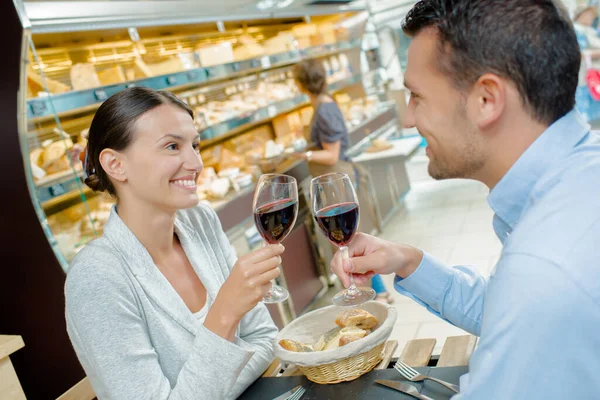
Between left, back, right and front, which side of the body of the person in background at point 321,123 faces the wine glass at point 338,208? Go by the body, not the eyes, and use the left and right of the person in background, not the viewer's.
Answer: left

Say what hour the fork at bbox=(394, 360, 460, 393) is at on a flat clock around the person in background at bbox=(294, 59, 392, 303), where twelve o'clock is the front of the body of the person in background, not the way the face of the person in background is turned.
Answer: The fork is roughly at 9 o'clock from the person in background.

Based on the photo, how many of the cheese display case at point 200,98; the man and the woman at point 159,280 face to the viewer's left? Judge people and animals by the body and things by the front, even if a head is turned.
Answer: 1

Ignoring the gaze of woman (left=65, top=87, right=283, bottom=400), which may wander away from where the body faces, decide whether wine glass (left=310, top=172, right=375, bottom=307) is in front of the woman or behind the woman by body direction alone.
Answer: in front

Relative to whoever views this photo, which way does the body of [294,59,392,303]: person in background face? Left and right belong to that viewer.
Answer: facing to the left of the viewer

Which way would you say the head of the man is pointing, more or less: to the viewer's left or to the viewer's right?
to the viewer's left

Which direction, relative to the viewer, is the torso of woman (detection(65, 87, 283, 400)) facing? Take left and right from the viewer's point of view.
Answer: facing the viewer and to the right of the viewer

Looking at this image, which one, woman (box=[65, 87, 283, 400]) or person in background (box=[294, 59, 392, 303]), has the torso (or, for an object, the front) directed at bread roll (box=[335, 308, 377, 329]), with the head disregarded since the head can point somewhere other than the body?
the woman

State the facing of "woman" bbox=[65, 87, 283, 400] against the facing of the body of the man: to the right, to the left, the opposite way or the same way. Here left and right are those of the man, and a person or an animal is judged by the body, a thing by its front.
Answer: the opposite way

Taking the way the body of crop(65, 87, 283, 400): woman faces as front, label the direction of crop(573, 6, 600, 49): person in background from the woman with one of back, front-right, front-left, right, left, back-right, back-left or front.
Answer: left

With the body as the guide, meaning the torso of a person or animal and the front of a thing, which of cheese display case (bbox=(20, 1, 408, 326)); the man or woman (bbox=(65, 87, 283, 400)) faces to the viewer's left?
the man

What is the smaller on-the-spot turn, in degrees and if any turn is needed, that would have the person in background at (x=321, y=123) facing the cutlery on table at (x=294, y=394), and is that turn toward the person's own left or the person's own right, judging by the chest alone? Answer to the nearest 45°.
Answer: approximately 90° to the person's own left

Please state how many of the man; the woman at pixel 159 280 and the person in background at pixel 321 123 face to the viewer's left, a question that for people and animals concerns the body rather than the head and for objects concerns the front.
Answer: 2

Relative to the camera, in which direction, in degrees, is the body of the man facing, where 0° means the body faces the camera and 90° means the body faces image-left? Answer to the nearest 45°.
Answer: approximately 90°
